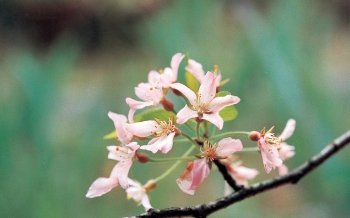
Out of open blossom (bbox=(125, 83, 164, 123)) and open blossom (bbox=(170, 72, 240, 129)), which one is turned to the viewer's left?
open blossom (bbox=(125, 83, 164, 123))

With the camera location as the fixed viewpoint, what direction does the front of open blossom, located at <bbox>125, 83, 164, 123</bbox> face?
facing to the left of the viewer

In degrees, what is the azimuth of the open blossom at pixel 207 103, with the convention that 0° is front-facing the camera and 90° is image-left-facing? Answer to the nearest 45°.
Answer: approximately 0°
